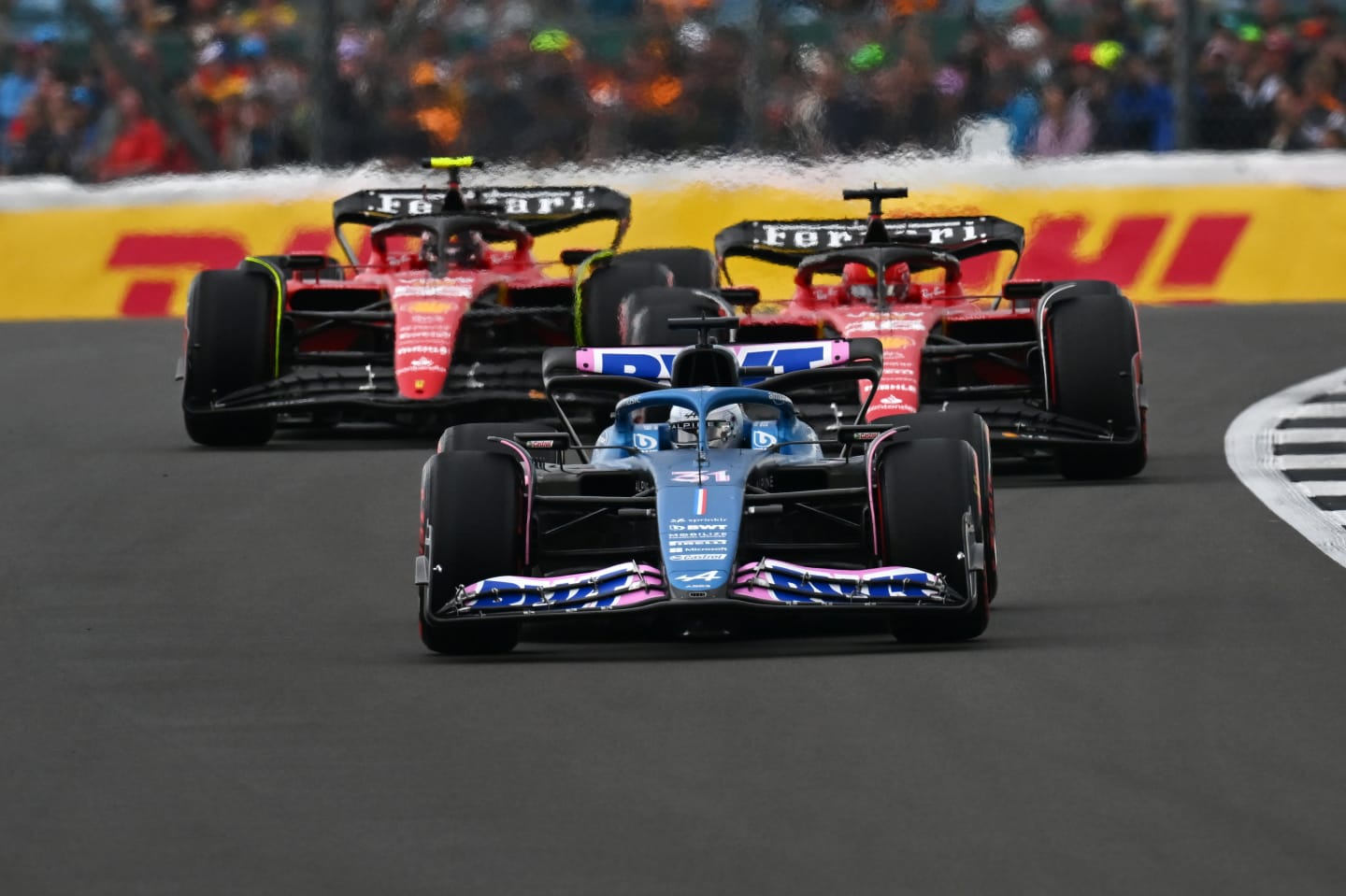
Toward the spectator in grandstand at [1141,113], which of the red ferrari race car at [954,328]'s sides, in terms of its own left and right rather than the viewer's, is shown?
back

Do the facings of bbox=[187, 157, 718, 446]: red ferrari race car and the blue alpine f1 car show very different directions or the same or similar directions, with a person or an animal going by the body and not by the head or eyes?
same or similar directions

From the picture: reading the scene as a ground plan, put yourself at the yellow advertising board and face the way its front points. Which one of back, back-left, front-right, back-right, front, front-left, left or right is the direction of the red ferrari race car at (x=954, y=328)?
front

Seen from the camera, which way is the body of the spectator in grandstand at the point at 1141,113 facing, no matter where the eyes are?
toward the camera

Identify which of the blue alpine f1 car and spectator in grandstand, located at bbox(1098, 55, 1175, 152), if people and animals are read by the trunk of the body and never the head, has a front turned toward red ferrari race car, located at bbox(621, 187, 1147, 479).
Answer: the spectator in grandstand

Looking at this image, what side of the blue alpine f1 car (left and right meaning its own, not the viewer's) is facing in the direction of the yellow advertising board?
back

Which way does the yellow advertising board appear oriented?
toward the camera

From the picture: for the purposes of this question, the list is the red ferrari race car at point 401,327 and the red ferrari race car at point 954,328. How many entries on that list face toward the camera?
2

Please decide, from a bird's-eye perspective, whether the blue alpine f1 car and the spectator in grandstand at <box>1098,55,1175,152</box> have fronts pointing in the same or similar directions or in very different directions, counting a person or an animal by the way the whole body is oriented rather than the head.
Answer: same or similar directions

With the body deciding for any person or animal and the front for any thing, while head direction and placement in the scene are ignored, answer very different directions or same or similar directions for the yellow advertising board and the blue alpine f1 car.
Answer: same or similar directions

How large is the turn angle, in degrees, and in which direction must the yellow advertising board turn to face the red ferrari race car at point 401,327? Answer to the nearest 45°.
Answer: approximately 45° to its right

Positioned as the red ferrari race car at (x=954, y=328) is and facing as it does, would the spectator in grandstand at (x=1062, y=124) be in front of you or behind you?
behind

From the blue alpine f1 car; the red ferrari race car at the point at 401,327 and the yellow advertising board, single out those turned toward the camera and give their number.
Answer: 3
